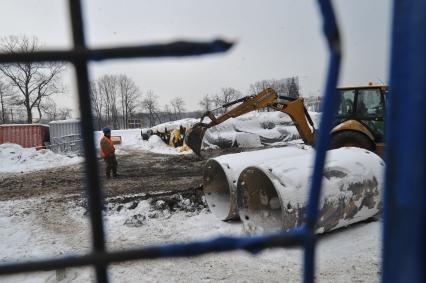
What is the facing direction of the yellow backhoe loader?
to the viewer's right

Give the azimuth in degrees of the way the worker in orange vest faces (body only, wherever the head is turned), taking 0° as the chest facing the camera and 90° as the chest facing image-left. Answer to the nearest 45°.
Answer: approximately 270°

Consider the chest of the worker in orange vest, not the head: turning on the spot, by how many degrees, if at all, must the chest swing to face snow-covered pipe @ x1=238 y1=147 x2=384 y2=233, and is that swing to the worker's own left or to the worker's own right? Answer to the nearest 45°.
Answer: approximately 90° to the worker's own right

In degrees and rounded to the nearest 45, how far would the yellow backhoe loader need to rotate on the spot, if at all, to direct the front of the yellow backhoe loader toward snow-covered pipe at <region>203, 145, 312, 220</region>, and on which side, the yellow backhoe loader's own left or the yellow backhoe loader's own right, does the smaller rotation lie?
approximately 135° to the yellow backhoe loader's own right

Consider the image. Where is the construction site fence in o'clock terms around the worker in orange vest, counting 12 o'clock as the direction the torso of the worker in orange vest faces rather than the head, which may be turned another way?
The construction site fence is roughly at 3 o'clock from the worker in orange vest.

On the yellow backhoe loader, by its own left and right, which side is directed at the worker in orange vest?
back

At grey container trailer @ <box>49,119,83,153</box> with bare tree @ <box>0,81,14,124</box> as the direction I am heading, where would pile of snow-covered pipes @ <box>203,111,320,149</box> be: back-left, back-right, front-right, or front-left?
back-right

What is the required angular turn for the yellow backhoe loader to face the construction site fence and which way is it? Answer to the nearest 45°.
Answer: approximately 90° to its right

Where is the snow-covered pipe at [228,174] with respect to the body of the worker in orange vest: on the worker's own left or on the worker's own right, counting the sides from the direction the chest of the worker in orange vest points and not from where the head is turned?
on the worker's own right

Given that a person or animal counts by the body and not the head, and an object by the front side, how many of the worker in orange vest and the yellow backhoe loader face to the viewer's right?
2
